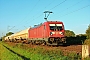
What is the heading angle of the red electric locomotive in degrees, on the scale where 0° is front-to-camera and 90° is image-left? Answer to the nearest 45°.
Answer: approximately 315°
